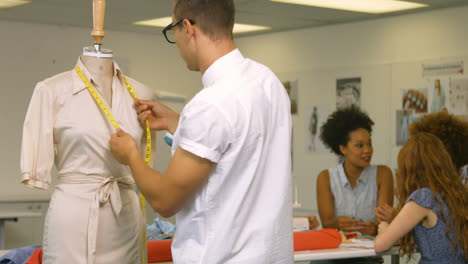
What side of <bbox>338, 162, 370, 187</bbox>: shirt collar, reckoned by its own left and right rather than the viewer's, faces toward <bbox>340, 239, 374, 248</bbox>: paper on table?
front

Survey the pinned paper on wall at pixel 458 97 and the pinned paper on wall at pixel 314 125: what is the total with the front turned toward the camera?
2

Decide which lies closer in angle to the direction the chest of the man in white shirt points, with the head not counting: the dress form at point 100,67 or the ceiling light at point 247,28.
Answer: the dress form

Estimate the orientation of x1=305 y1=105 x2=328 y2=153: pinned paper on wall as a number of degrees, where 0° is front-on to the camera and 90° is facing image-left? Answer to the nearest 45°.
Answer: approximately 0°

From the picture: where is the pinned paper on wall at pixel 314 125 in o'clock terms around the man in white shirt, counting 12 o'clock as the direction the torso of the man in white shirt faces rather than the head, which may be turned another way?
The pinned paper on wall is roughly at 2 o'clock from the man in white shirt.

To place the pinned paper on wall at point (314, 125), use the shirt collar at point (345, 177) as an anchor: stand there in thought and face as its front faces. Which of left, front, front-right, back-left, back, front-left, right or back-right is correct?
back

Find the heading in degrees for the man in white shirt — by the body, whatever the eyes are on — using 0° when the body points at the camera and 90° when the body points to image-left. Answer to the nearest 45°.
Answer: approximately 135°

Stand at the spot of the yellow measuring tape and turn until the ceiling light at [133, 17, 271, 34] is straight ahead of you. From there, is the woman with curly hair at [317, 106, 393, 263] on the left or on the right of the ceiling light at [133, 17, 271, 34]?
right
